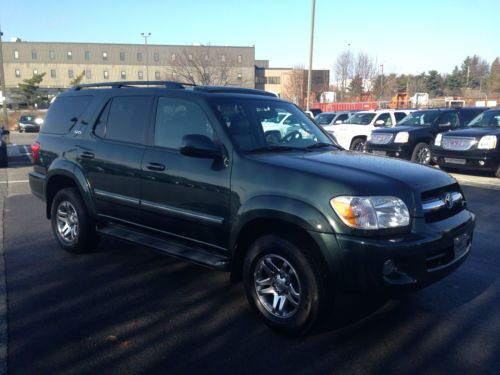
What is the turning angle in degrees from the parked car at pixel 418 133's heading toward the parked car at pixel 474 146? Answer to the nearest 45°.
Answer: approximately 90° to its left

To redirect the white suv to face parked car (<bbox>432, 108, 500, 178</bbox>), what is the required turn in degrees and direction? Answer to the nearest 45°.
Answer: approximately 90° to its left

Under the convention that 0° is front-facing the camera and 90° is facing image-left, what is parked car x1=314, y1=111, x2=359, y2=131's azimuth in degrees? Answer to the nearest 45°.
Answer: approximately 45°

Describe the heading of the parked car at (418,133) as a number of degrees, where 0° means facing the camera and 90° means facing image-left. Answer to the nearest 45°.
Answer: approximately 45°

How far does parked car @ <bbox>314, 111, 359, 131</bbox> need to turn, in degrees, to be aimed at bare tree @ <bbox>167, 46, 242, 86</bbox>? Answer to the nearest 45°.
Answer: approximately 90° to its right

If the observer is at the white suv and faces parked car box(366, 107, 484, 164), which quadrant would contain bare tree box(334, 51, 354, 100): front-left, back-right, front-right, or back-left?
back-left

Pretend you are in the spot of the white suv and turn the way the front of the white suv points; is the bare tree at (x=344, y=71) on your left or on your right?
on your right

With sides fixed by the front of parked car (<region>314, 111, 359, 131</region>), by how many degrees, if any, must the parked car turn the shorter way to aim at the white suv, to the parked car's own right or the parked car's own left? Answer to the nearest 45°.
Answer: approximately 45° to the parked car's own left

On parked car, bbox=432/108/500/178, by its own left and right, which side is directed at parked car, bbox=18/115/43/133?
right

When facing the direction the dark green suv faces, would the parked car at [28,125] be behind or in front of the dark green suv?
behind
